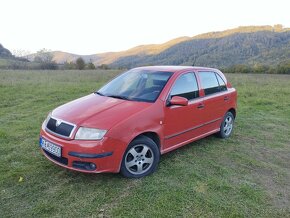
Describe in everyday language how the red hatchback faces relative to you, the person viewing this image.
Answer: facing the viewer and to the left of the viewer
